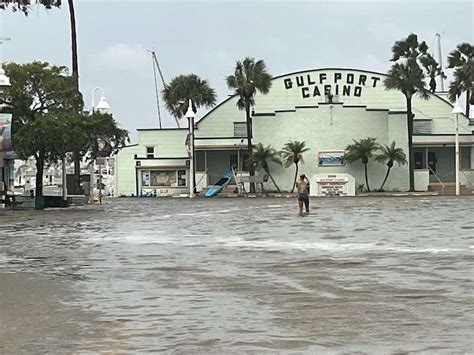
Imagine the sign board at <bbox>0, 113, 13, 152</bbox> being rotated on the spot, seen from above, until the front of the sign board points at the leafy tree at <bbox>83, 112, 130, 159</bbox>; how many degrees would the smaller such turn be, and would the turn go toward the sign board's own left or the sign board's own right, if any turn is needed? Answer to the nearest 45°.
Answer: approximately 135° to the sign board's own left

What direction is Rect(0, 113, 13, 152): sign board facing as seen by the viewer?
toward the camera

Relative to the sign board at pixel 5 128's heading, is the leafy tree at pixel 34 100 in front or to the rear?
to the rear
